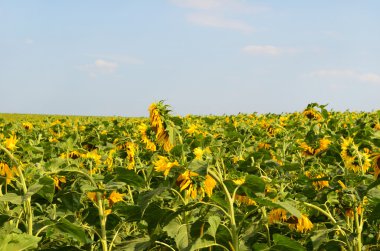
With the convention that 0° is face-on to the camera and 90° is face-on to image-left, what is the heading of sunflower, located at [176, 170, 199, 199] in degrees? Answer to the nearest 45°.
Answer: approximately 90°

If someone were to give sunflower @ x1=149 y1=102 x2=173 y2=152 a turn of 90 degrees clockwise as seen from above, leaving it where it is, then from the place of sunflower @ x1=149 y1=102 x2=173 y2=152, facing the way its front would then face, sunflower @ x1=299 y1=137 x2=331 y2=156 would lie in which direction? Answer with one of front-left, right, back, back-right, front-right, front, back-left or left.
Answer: front-right

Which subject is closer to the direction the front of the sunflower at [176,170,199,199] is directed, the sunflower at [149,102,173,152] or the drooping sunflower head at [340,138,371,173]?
the sunflower

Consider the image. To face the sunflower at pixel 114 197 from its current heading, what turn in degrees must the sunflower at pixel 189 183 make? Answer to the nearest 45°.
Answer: approximately 45° to its right

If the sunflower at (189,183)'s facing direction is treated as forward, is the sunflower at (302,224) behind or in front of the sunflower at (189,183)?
behind

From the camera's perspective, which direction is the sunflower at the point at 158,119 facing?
to the viewer's left

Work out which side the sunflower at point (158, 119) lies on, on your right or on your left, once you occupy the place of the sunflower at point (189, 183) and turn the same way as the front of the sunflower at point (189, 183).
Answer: on your right
